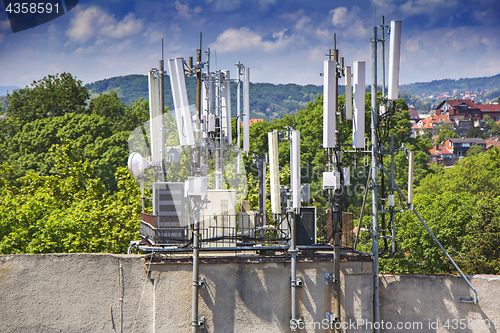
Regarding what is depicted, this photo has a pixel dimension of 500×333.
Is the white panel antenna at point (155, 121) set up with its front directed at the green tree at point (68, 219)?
no

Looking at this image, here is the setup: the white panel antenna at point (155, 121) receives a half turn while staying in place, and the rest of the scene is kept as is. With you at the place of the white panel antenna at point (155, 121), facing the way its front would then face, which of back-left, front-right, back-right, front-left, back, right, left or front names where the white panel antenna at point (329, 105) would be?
front-right

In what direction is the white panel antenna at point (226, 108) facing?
to the viewer's right

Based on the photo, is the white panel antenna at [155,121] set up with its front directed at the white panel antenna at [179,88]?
no

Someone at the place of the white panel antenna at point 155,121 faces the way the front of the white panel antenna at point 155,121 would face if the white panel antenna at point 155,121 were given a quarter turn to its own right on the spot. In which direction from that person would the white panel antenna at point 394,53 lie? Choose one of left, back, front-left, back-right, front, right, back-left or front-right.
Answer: back-right

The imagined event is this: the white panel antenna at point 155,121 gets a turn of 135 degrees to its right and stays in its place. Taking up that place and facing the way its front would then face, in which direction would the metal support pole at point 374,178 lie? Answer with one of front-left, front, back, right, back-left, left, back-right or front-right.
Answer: right

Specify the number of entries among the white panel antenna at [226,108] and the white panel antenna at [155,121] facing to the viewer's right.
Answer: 1

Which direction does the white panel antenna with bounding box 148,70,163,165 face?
to the viewer's left

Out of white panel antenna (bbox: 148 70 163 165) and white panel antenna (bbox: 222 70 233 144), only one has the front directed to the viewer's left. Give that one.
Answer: white panel antenna (bbox: 148 70 163 165)

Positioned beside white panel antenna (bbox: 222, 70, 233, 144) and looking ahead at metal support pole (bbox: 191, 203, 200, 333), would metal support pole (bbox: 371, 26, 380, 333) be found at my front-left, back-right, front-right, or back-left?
front-left
